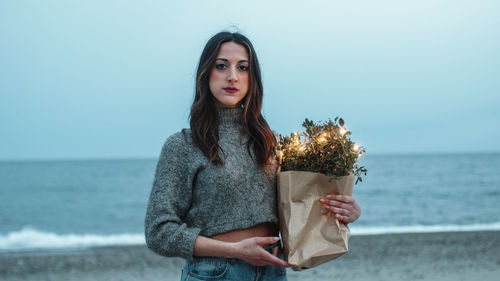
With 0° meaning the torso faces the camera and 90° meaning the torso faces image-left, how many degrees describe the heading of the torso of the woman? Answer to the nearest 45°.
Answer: approximately 315°
